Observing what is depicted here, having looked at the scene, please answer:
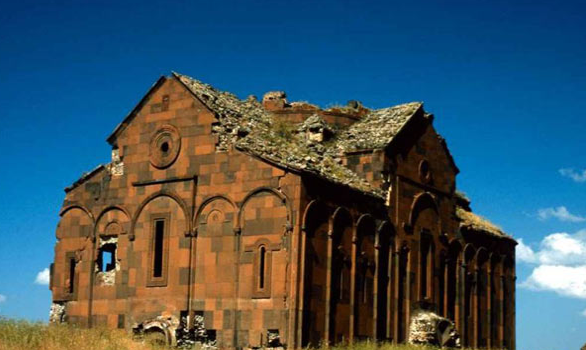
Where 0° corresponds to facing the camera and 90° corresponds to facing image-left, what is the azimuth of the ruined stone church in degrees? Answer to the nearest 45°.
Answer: approximately 45°
